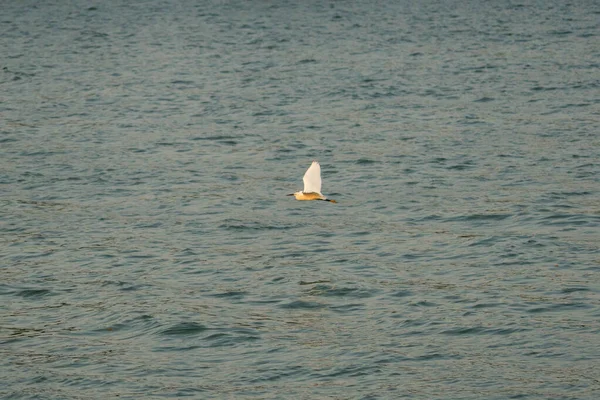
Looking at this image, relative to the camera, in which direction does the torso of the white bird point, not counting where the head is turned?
to the viewer's left
